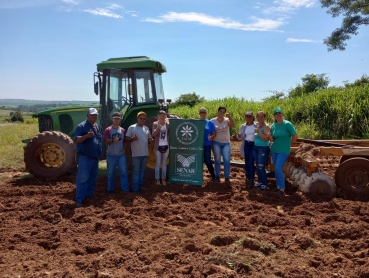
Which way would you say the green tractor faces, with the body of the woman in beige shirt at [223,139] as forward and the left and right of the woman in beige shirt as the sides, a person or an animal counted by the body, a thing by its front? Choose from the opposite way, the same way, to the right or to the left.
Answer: to the right

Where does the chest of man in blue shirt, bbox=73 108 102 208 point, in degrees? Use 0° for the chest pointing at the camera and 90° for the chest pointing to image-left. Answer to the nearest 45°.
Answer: approximately 315°

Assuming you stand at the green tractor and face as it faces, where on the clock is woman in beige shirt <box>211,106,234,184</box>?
The woman in beige shirt is roughly at 7 o'clock from the green tractor.

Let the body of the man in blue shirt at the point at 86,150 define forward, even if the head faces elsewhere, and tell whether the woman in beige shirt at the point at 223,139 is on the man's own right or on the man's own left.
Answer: on the man's own left

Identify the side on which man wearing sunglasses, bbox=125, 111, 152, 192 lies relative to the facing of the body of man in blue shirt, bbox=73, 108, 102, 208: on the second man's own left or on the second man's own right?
on the second man's own left

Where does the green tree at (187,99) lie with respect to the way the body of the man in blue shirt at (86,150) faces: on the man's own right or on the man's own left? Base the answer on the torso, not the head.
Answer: on the man's own left

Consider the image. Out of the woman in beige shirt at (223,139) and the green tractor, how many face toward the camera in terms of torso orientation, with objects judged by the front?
1

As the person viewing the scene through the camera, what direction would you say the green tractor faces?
facing to the left of the viewer
